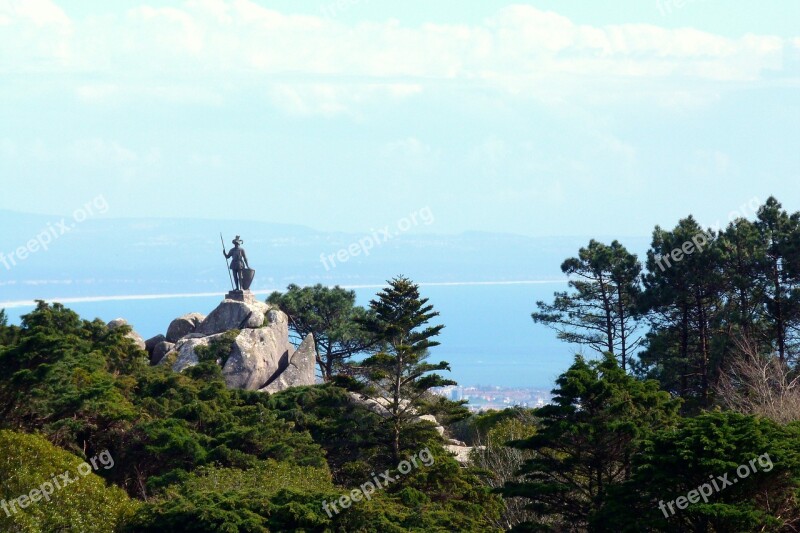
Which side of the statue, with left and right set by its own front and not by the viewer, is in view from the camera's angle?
front

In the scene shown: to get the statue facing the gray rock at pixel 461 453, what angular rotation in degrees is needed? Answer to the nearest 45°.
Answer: approximately 45° to its left

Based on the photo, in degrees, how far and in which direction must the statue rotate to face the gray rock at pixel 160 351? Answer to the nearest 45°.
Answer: approximately 135° to its right

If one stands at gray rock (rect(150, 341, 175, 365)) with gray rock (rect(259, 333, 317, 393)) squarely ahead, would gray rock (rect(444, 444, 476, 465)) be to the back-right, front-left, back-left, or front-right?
front-right

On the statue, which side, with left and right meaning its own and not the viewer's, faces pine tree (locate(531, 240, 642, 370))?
left

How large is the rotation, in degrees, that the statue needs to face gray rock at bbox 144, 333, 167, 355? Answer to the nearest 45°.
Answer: approximately 135° to its right

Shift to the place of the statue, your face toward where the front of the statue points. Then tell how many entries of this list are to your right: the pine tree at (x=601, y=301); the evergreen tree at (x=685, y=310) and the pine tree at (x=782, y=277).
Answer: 0

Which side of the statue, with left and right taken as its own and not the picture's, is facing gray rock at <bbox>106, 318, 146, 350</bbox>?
right

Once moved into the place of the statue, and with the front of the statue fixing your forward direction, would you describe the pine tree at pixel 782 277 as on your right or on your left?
on your left

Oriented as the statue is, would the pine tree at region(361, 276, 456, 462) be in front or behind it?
in front

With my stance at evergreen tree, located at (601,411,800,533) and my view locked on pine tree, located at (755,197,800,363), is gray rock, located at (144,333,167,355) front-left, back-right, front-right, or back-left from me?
front-left
